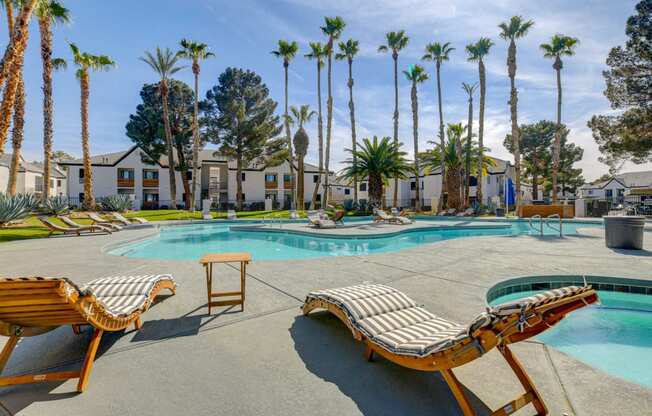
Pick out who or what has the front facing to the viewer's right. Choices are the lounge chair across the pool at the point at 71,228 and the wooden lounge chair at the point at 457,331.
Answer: the lounge chair across the pool

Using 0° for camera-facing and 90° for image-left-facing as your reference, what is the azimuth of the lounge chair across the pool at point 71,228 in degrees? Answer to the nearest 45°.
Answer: approximately 270°

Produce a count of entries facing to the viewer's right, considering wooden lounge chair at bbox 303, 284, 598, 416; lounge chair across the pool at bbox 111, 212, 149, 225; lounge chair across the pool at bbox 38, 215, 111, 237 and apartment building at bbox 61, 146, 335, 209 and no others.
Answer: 2

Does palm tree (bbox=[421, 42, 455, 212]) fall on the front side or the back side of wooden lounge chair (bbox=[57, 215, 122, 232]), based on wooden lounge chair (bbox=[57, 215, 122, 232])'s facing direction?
on the front side

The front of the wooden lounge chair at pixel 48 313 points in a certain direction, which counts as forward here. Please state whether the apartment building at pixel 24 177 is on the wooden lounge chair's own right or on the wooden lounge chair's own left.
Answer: on the wooden lounge chair's own left

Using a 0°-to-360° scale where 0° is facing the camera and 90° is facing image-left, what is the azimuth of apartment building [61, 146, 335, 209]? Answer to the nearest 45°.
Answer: approximately 0°

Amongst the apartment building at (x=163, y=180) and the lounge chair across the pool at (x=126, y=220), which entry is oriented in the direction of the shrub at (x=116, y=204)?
the apartment building

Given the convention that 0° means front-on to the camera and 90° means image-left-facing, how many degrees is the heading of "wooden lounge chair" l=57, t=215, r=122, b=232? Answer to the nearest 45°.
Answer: approximately 270°

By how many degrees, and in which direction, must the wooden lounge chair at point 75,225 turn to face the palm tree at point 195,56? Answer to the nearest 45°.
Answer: approximately 45° to its left

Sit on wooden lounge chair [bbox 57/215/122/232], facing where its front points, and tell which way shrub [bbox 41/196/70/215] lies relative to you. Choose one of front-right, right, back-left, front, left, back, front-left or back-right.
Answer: left

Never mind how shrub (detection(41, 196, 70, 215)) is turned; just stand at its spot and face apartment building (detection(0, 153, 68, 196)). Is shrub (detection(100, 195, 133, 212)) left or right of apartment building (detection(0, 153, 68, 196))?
right

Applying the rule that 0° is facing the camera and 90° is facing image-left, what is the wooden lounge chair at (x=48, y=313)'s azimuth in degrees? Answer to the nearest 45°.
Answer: approximately 225°
